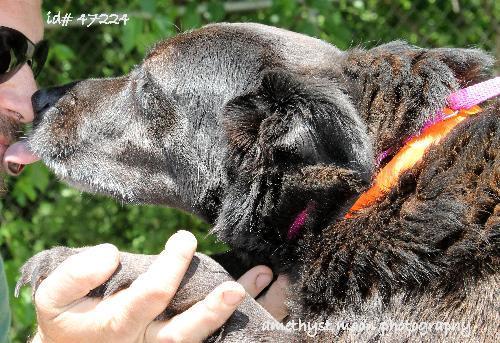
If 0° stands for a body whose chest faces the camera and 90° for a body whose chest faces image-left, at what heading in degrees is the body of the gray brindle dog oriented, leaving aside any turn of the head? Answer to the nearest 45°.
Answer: approximately 90°
